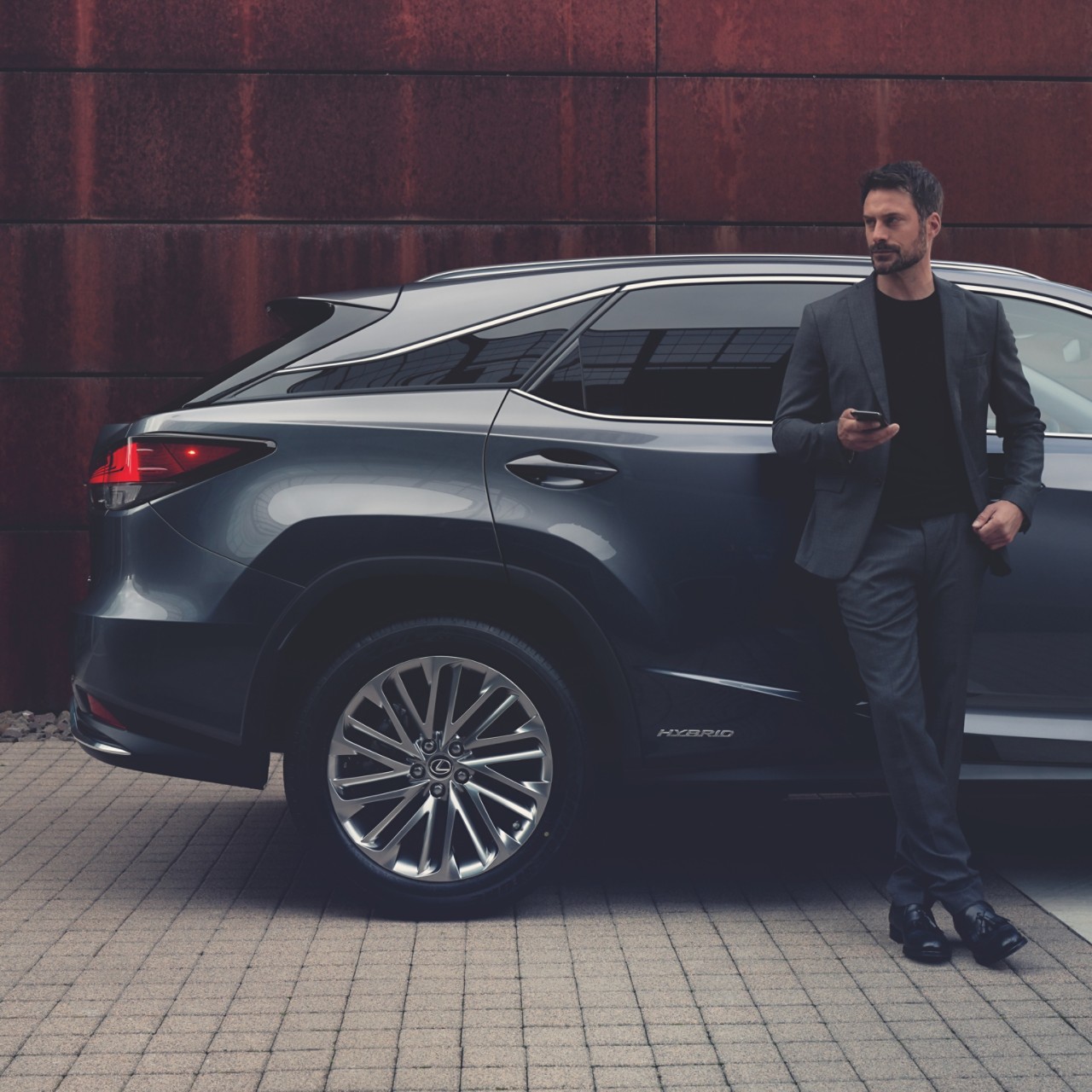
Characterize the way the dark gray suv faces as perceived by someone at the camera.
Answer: facing to the right of the viewer

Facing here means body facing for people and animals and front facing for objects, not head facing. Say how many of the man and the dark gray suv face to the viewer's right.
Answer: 1

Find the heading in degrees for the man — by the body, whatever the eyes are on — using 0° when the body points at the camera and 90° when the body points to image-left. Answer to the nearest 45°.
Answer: approximately 0°

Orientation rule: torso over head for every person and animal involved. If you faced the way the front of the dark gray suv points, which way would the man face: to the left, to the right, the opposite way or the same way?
to the right
